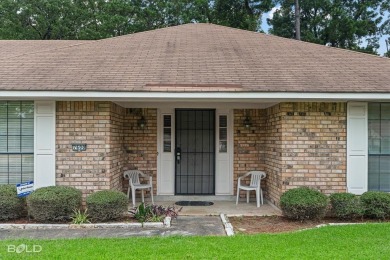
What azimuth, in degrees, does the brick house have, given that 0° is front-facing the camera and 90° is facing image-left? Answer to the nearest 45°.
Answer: approximately 0°

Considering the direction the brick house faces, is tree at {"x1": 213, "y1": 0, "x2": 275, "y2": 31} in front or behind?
behind

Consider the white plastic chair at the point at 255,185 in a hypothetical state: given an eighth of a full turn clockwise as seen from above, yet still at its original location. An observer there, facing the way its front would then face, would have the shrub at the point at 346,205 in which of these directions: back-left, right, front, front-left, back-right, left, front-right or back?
back-left

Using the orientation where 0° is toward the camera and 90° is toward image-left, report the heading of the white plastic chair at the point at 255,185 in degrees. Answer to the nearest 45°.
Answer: approximately 45°

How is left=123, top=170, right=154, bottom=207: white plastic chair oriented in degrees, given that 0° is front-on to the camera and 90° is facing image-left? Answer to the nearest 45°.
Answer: approximately 315°

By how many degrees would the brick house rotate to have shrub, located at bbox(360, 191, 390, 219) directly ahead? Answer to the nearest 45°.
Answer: approximately 90° to its left
